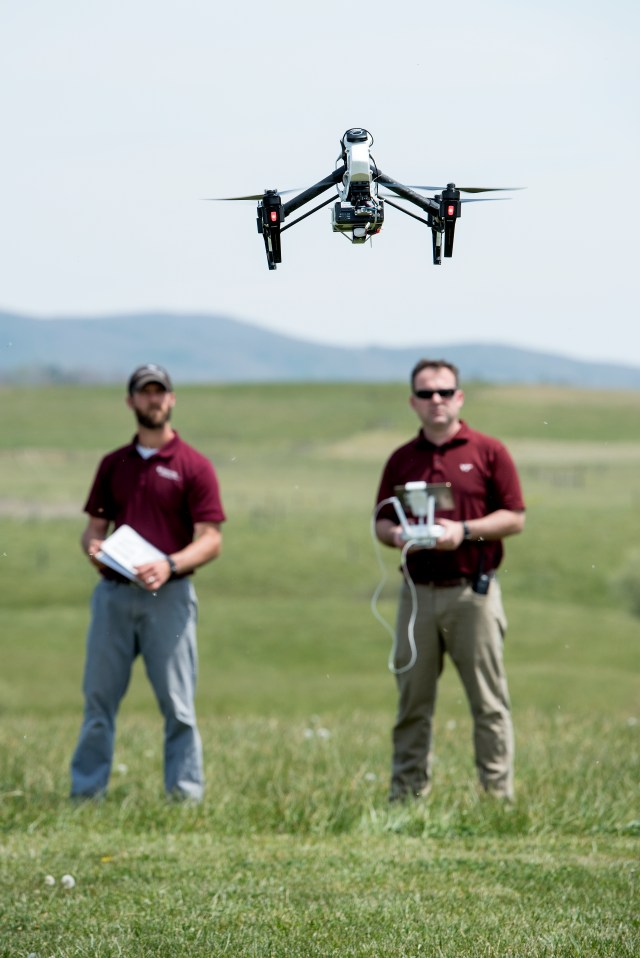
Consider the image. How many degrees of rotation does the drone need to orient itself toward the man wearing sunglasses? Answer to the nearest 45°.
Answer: approximately 180°

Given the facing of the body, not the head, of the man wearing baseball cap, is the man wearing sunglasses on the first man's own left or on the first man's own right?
on the first man's own left

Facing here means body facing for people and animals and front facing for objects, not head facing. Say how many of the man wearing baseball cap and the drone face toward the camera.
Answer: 2

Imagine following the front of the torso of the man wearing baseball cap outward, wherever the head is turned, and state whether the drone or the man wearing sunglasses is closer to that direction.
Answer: the drone

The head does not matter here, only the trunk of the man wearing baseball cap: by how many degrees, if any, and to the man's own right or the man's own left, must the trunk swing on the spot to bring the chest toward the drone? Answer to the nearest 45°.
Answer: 0° — they already face it

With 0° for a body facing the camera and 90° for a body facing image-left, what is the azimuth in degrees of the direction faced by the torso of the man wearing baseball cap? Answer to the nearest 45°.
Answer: approximately 0°

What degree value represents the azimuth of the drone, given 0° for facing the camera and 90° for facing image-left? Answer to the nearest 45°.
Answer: approximately 0°
